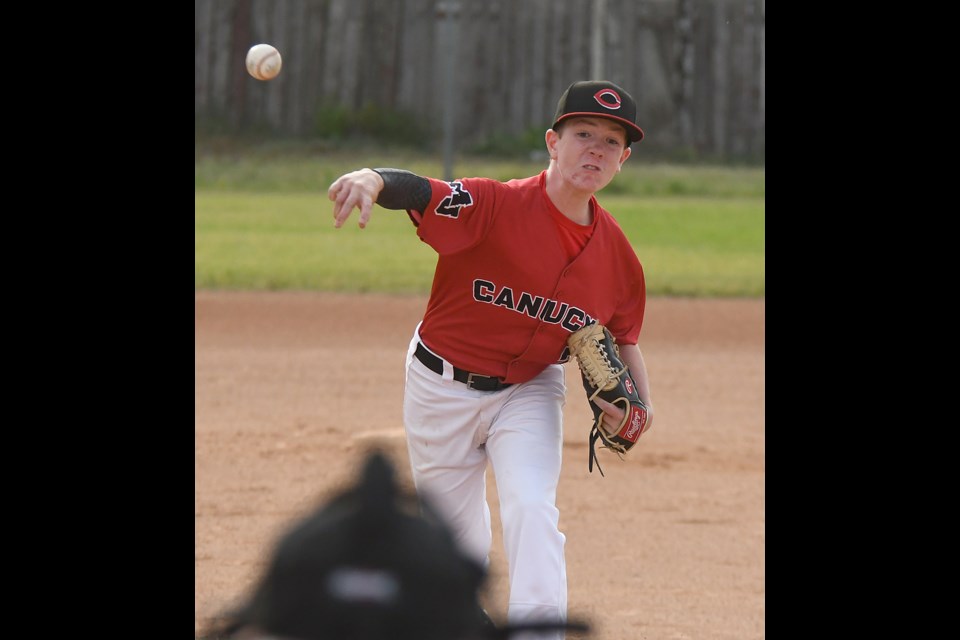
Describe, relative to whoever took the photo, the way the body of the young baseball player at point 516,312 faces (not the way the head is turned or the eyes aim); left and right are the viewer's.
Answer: facing the viewer

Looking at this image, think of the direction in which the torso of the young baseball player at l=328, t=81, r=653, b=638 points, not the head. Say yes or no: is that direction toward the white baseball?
no
